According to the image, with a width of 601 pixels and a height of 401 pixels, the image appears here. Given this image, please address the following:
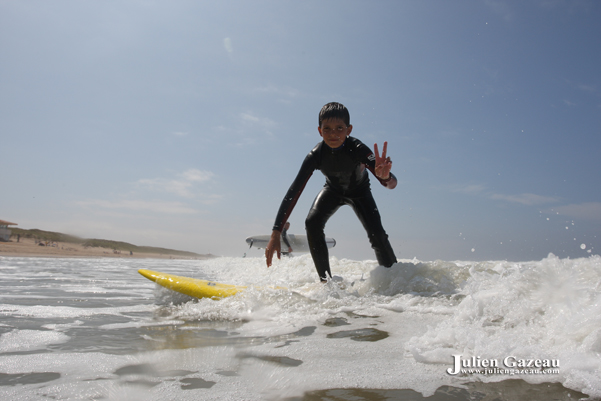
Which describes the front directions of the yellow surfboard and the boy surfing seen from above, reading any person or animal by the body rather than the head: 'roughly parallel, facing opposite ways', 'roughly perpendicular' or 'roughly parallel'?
roughly perpendicular

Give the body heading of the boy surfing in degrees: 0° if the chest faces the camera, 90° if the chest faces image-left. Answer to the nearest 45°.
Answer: approximately 0°

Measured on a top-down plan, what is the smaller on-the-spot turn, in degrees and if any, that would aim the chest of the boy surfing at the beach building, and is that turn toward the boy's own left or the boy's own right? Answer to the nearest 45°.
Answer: approximately 135° to the boy's own right

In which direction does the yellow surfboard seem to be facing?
to the viewer's left

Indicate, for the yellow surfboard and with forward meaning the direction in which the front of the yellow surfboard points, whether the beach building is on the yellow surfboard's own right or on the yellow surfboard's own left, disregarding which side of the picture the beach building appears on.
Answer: on the yellow surfboard's own right
